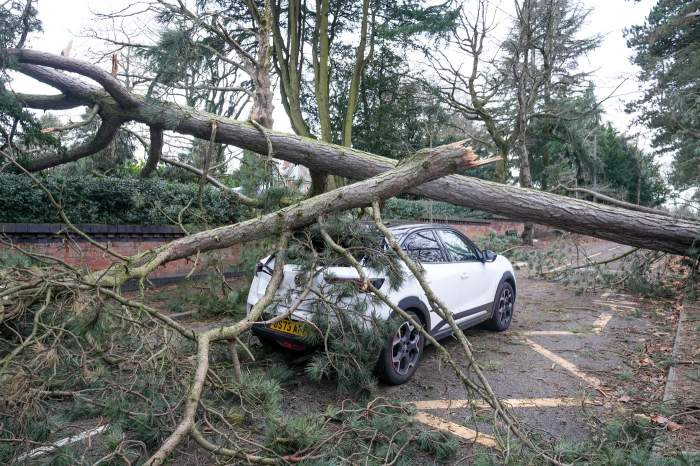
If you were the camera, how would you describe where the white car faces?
facing away from the viewer and to the right of the viewer

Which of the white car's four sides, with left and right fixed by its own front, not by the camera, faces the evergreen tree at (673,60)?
front

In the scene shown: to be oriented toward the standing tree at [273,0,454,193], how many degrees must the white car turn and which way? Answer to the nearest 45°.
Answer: approximately 45° to its left

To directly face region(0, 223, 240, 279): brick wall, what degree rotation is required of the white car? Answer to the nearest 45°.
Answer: approximately 90° to its left

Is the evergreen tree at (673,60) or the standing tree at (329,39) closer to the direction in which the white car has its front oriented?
the evergreen tree

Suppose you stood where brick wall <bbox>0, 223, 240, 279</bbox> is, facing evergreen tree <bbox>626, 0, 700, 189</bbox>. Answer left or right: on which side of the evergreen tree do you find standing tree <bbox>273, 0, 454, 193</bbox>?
left

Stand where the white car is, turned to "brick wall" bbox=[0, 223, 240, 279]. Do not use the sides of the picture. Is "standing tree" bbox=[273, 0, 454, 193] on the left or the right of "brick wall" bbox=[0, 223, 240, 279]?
right

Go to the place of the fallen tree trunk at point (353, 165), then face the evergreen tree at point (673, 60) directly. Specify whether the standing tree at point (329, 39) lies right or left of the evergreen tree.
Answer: left
